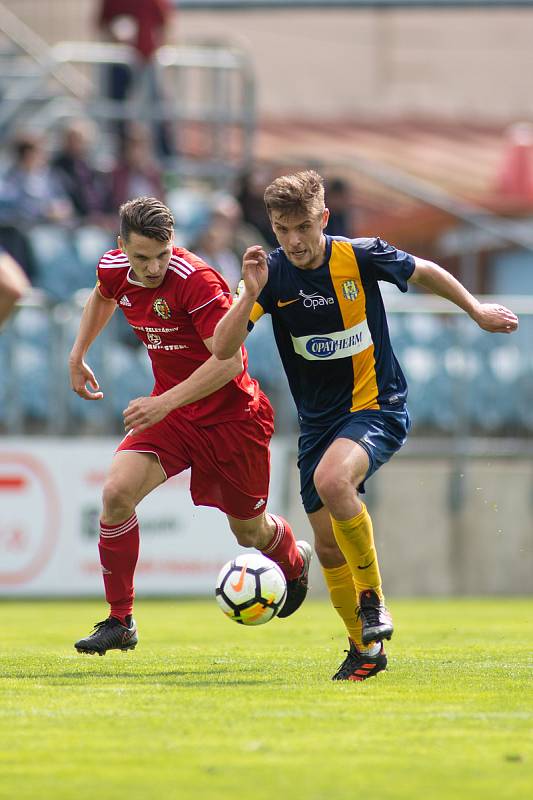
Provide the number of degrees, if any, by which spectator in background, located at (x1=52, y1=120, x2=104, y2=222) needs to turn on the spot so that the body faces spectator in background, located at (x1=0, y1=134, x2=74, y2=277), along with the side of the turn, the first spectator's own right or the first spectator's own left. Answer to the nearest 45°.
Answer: approximately 45° to the first spectator's own right

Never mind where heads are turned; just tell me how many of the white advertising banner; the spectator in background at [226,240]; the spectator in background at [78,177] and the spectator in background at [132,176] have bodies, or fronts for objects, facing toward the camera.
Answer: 4

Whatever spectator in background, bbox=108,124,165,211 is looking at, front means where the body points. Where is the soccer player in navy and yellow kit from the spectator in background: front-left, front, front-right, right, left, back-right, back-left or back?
front

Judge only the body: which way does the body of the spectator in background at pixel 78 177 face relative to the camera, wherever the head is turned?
toward the camera

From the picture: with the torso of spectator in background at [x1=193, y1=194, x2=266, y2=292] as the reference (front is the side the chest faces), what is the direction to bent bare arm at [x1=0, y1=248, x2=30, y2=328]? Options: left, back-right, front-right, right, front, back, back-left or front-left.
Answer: right

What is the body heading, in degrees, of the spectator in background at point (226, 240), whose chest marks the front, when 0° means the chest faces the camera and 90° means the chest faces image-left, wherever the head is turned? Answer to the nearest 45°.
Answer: approximately 0°

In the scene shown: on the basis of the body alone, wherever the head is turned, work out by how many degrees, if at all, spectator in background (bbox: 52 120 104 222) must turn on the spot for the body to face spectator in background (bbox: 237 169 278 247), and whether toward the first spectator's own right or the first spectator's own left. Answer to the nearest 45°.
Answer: approximately 90° to the first spectator's own left

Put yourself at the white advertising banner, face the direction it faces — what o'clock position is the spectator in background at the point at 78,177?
The spectator in background is roughly at 6 o'clock from the white advertising banner.

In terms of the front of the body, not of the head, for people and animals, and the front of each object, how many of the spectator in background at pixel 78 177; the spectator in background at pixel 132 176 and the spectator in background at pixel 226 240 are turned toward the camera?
3

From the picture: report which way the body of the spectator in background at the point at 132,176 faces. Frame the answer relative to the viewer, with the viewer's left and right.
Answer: facing the viewer

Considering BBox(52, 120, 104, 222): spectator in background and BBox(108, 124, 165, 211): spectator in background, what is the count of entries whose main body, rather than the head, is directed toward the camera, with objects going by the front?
2

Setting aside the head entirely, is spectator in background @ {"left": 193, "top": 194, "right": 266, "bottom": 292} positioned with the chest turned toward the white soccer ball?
yes

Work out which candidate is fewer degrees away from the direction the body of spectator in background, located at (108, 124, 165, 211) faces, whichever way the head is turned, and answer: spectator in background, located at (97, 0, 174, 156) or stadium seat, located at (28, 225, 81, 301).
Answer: the stadium seat

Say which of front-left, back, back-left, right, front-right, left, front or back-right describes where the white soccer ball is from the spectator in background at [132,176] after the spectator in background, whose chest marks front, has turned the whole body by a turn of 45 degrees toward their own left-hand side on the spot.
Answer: front-right

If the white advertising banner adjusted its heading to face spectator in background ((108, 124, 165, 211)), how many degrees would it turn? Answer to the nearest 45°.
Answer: approximately 180°
